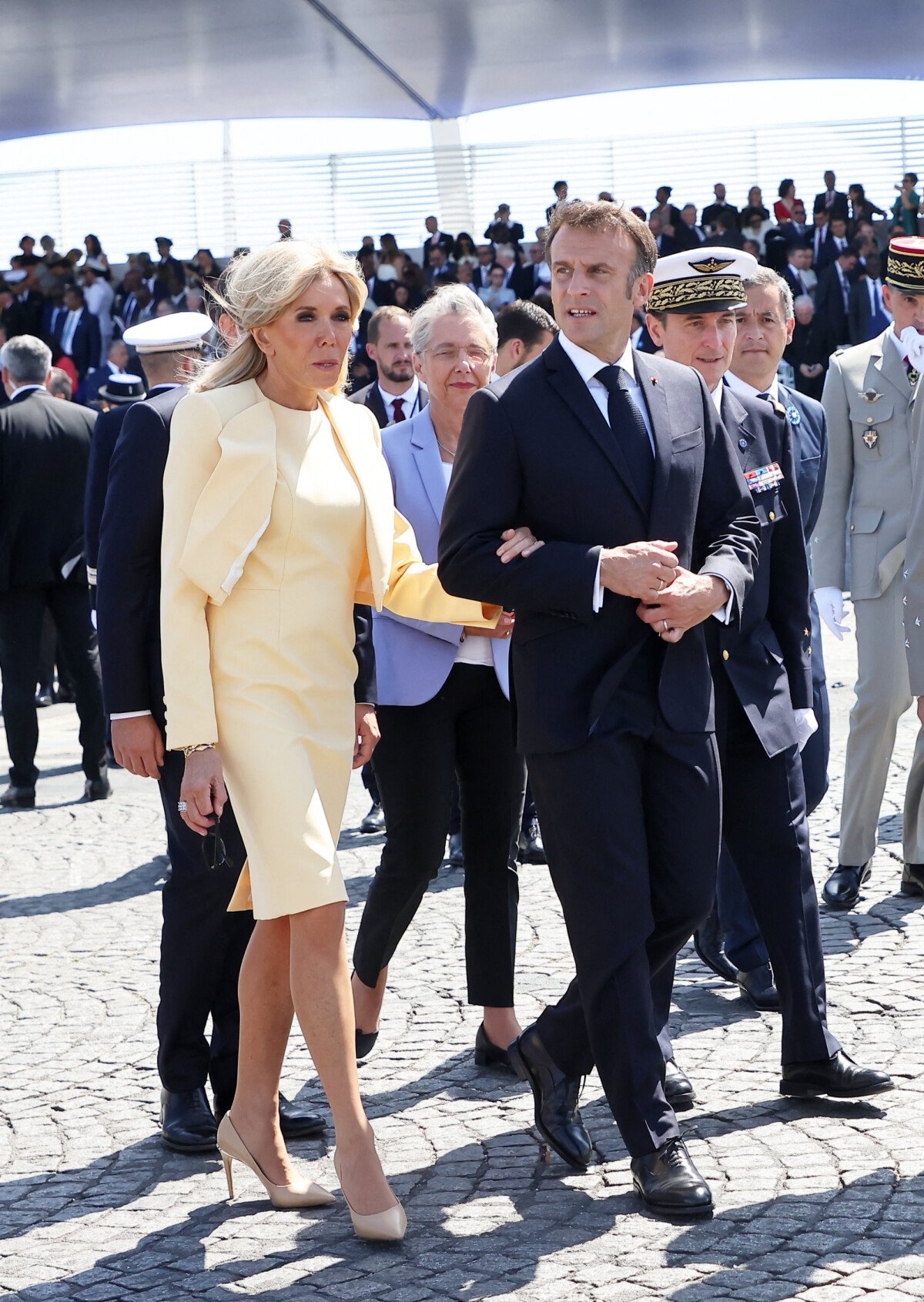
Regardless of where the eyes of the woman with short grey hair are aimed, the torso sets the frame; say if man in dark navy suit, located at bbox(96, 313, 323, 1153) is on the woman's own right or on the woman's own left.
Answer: on the woman's own right

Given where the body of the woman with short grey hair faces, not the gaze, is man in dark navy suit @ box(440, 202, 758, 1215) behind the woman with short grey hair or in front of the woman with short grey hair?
in front

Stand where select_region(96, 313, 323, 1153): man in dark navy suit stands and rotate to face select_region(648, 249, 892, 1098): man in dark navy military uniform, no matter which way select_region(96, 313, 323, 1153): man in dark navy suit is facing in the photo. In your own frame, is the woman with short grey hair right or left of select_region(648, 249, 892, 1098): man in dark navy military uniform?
left

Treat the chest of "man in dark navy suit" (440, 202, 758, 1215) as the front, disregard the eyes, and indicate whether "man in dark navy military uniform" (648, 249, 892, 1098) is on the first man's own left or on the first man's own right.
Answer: on the first man's own left

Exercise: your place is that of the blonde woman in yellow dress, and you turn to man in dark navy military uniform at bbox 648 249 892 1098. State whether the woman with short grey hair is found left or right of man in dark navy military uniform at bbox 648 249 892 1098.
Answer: left

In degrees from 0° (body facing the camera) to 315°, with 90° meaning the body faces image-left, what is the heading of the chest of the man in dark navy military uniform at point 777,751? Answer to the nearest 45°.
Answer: approximately 315°

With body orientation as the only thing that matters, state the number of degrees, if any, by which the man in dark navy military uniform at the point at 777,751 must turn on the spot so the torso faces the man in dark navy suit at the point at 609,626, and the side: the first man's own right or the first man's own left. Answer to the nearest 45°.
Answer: approximately 90° to the first man's own right

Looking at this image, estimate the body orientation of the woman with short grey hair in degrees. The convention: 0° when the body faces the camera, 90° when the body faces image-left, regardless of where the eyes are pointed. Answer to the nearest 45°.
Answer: approximately 315°

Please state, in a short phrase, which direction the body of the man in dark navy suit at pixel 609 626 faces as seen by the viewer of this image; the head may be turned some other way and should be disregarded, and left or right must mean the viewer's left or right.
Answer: facing the viewer and to the right of the viewer

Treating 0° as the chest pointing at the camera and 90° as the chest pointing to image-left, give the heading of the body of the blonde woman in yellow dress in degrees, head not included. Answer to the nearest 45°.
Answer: approximately 315°

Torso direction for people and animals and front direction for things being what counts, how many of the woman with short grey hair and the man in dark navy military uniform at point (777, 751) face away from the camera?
0
